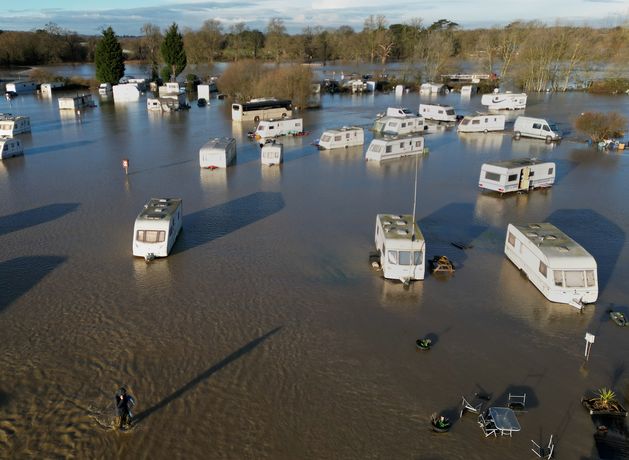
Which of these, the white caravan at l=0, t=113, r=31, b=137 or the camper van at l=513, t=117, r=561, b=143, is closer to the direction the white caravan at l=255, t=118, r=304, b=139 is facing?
the white caravan

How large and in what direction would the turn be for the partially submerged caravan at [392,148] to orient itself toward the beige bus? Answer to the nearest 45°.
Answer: approximately 90° to its right

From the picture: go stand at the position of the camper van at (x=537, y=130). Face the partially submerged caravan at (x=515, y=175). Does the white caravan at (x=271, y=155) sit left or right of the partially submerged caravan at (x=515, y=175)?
right

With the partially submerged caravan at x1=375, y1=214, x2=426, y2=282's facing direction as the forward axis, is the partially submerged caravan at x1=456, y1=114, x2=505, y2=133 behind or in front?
behind

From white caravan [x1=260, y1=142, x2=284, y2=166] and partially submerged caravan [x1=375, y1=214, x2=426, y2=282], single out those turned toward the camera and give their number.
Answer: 2

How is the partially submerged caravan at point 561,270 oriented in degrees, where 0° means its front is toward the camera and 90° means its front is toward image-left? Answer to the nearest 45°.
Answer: approximately 315°

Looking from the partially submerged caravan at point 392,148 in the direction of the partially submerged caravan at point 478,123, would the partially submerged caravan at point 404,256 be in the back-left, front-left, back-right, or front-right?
back-right

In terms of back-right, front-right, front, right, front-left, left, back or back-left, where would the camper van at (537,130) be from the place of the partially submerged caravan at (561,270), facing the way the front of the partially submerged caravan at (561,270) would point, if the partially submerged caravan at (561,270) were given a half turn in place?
front-right

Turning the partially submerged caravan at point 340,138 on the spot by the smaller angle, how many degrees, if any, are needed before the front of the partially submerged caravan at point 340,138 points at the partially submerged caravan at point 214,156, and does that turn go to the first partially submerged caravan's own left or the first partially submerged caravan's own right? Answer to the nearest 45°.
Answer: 0° — it already faces it
